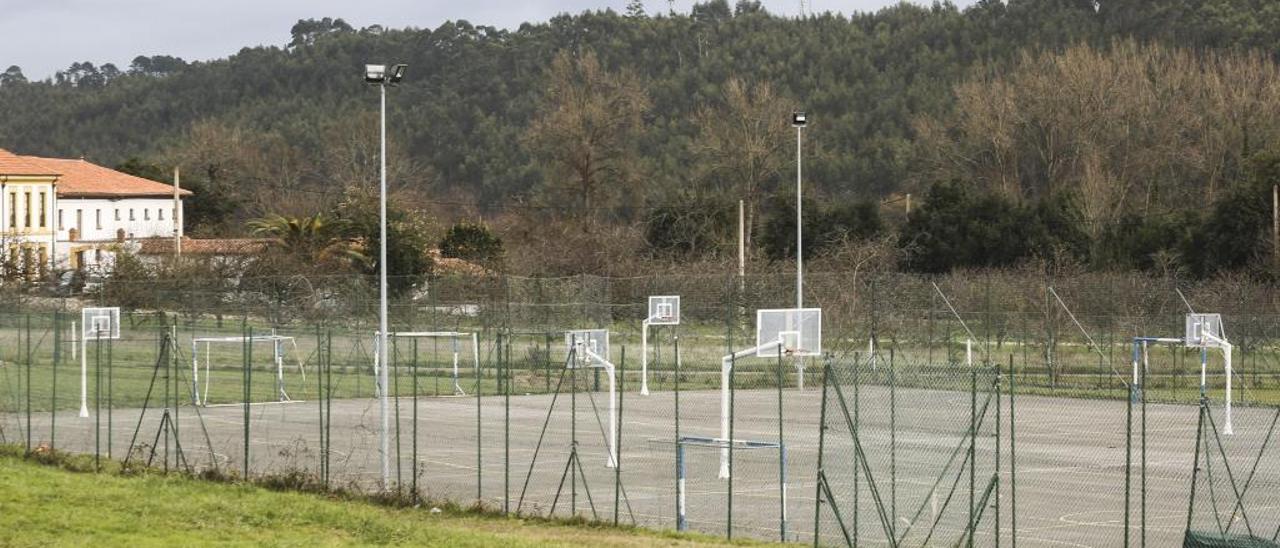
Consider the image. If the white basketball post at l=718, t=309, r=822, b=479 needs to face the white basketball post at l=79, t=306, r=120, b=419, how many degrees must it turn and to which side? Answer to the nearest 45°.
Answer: approximately 135° to its right

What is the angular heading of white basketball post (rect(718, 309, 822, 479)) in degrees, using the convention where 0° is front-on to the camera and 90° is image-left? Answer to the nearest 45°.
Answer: approximately 315°

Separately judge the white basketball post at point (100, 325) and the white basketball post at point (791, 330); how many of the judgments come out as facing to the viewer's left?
0

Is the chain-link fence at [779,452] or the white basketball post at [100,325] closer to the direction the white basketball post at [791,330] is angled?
the chain-link fence
